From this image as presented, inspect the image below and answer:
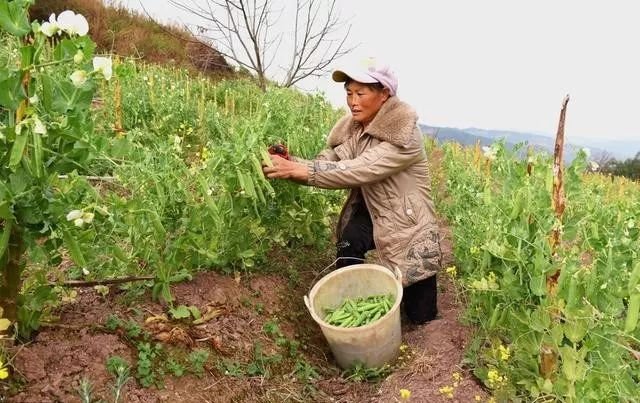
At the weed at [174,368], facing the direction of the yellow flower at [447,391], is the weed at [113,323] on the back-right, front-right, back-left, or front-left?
back-left

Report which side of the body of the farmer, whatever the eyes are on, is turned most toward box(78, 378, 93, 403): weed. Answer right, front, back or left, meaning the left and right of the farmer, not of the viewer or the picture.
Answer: front

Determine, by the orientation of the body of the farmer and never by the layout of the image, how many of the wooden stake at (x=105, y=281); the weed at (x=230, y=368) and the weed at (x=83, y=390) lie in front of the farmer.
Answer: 3

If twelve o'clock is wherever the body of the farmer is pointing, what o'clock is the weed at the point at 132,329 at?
The weed is roughly at 12 o'clock from the farmer.

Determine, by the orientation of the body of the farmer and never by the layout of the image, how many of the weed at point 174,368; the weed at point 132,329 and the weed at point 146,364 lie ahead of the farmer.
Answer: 3

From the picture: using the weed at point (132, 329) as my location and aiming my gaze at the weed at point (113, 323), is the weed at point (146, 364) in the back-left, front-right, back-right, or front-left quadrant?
back-left

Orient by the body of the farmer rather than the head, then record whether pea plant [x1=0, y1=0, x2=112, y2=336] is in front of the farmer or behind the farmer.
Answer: in front

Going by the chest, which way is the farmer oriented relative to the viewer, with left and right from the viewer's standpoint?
facing the viewer and to the left of the viewer

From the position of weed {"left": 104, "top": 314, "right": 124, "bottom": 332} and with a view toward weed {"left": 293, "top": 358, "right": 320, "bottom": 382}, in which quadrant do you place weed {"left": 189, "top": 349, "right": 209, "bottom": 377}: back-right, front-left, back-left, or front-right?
front-right

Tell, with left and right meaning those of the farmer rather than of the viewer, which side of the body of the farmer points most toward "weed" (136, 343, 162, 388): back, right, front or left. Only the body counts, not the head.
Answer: front

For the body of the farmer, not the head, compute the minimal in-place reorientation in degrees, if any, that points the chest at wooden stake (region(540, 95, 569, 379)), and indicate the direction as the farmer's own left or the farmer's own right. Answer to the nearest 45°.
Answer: approximately 90° to the farmer's own left
